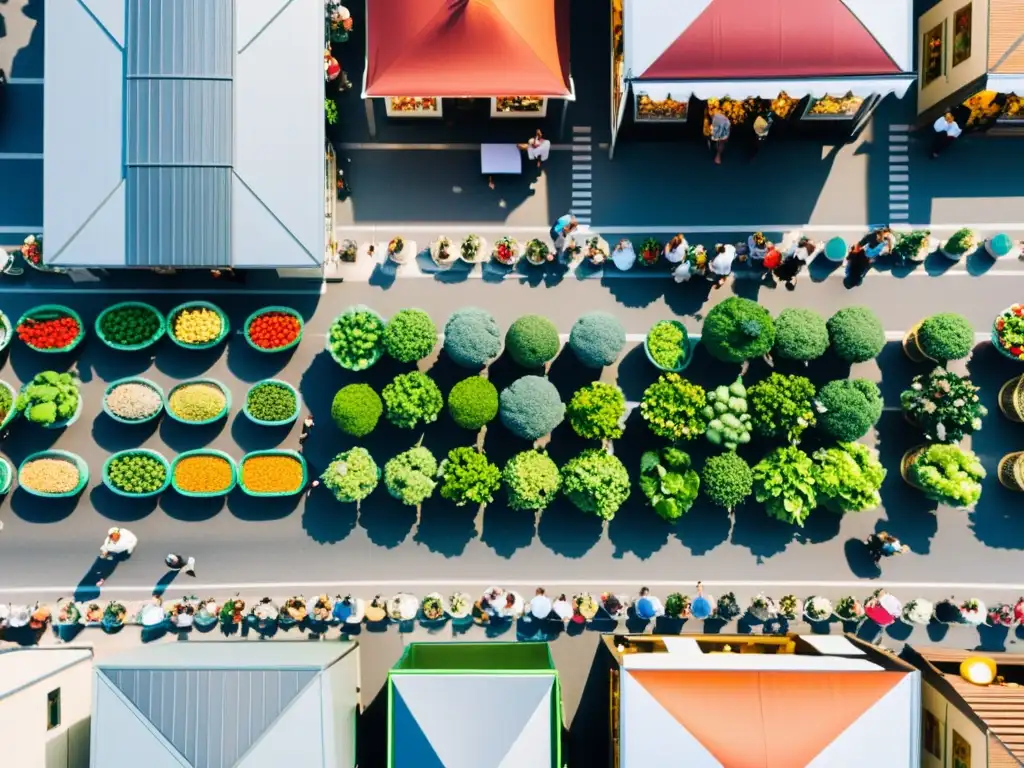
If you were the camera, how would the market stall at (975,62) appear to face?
facing the viewer

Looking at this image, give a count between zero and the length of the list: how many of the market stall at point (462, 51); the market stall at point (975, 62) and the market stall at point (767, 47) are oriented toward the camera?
3

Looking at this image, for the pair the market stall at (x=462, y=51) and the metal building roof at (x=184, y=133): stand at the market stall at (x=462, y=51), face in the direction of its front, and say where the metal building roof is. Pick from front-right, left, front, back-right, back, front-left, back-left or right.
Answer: right

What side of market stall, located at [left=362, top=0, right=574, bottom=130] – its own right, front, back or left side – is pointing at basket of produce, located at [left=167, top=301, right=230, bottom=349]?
right

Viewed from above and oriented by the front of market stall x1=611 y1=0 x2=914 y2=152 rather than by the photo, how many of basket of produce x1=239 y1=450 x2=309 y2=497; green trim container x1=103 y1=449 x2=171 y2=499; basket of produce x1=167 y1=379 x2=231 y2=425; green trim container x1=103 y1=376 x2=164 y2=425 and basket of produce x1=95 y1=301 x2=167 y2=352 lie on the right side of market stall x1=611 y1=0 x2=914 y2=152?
5

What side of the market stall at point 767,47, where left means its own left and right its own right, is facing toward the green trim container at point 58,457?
right

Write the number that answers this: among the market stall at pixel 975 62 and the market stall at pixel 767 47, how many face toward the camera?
2

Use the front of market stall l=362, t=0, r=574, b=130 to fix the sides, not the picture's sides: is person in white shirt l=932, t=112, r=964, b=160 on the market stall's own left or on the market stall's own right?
on the market stall's own left

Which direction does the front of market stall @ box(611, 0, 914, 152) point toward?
toward the camera

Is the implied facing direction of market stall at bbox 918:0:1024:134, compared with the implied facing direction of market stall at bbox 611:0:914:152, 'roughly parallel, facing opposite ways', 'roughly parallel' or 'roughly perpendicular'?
roughly parallel

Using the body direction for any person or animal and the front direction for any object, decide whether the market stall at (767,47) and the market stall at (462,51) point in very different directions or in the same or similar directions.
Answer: same or similar directions

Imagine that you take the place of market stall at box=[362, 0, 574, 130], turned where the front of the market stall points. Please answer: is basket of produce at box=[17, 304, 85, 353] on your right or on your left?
on your right

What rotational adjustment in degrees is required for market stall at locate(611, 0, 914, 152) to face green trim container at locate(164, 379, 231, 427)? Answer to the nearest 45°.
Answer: approximately 90° to its right
